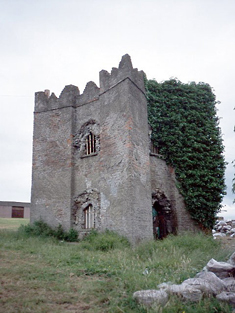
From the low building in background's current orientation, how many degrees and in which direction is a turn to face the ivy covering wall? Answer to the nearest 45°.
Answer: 0° — it already faces it

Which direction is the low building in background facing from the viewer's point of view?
toward the camera

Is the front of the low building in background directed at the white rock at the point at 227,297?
yes

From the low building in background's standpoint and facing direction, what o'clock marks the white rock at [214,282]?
The white rock is roughly at 12 o'clock from the low building in background.

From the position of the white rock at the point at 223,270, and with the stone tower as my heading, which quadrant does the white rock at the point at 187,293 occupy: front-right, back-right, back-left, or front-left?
back-left

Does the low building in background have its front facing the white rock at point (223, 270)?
yes

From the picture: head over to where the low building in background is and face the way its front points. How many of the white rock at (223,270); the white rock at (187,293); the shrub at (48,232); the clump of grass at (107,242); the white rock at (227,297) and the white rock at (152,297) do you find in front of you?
6

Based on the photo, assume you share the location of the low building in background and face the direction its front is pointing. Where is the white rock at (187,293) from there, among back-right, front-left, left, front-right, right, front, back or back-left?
front

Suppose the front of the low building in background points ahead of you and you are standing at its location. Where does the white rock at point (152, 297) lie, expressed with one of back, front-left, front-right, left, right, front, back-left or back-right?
front

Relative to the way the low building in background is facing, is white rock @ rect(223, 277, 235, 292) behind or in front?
in front

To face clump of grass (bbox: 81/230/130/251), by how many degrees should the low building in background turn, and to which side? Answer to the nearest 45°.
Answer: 0° — it already faces it

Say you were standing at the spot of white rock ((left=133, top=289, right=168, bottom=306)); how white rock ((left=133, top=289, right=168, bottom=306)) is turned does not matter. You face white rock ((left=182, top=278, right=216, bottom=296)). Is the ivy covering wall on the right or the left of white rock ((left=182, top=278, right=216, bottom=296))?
left

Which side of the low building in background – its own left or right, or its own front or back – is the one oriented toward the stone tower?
front

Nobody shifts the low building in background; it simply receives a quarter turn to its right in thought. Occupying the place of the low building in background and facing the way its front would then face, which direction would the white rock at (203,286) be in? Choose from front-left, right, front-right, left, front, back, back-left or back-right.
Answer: left

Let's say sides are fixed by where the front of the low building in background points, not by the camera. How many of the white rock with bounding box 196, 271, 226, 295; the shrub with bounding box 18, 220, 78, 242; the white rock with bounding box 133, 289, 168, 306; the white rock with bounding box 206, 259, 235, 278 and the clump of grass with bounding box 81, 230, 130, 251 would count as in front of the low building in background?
5
